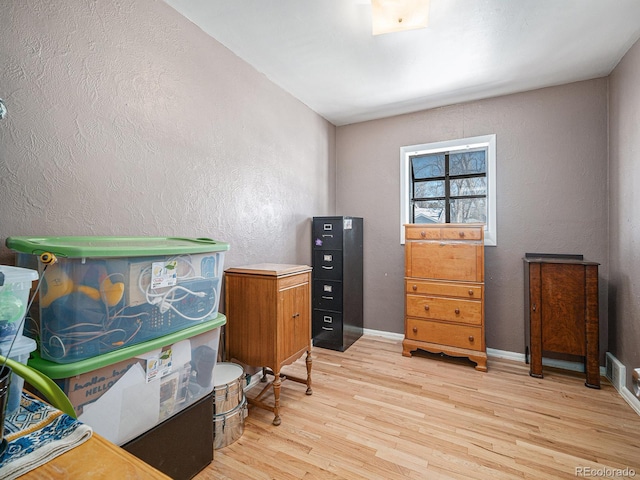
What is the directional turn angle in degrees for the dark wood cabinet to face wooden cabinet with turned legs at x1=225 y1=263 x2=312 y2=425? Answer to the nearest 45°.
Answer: approximately 45° to its right

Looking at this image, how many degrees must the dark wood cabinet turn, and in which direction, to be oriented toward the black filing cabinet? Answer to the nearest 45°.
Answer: approximately 90° to its right

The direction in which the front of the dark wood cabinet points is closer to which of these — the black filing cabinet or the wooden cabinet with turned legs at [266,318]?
the wooden cabinet with turned legs

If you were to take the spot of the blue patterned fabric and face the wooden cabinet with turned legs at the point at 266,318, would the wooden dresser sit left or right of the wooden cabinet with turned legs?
right

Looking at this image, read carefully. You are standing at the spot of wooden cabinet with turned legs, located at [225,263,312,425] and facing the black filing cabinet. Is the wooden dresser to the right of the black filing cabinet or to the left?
right

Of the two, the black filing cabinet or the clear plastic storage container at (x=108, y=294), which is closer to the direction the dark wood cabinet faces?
the clear plastic storage container

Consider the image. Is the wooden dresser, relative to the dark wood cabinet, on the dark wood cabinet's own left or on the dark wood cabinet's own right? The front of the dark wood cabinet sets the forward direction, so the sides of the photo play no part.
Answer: on the dark wood cabinet's own right

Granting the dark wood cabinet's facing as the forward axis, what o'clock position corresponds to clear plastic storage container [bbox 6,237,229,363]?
The clear plastic storage container is roughly at 1 o'clock from the dark wood cabinet.

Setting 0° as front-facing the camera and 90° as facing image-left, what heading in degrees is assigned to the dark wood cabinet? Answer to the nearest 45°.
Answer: approximately 0°
